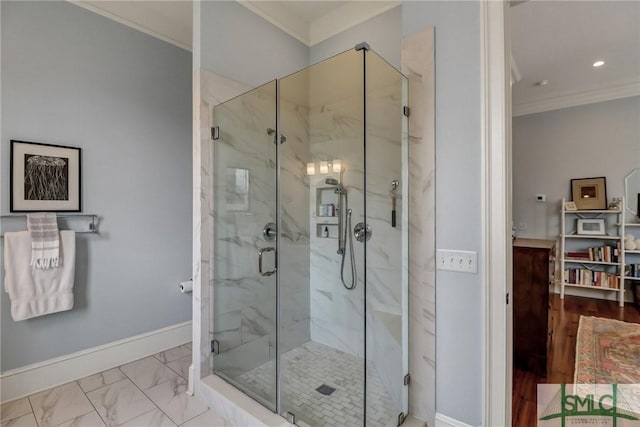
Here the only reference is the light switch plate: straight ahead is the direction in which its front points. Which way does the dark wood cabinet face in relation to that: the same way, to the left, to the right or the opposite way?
to the left

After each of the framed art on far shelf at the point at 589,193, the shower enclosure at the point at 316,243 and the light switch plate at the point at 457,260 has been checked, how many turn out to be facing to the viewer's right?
0

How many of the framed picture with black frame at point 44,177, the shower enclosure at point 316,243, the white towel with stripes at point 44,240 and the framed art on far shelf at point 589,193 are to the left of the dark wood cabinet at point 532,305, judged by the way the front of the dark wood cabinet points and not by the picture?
1

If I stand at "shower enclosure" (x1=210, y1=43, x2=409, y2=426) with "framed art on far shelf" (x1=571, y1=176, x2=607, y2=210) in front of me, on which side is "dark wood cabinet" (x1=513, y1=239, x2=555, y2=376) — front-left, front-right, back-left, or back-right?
front-right

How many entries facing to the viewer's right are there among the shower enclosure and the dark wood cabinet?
1

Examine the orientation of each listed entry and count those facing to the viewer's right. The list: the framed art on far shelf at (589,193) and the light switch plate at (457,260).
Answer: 0

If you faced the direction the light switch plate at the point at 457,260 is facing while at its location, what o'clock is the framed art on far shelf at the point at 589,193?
The framed art on far shelf is roughly at 7 o'clock from the light switch plate.

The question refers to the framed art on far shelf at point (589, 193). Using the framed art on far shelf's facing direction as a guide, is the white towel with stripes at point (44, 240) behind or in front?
in front

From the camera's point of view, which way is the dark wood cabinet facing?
to the viewer's right

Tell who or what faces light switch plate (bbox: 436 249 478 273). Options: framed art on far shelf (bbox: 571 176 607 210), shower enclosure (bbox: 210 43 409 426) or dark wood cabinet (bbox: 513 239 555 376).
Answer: the framed art on far shelf

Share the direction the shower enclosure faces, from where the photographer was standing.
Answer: facing the viewer and to the left of the viewer

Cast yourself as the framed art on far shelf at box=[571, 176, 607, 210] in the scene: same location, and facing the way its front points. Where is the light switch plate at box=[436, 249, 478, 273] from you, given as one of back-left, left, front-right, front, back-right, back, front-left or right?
front

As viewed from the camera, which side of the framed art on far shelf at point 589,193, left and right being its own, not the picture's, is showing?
front
